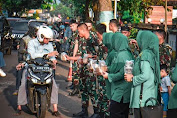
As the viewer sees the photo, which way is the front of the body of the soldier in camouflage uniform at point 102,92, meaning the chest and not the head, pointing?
to the viewer's left

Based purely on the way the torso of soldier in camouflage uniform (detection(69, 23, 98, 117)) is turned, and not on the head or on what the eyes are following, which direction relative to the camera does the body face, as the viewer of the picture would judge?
to the viewer's left

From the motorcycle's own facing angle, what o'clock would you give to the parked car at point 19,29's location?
The parked car is roughly at 6 o'clock from the motorcycle.

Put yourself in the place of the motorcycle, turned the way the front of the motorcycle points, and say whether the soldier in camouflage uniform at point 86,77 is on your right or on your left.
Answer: on your left

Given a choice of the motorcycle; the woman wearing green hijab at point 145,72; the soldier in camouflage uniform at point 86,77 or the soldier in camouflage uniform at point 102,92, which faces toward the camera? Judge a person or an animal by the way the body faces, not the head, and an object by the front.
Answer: the motorcycle

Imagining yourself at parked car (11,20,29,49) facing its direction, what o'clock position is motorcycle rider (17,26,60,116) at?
The motorcycle rider is roughly at 12 o'clock from the parked car.

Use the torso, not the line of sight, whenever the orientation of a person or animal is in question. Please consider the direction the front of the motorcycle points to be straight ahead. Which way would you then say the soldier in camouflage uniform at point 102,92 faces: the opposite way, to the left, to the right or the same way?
to the right

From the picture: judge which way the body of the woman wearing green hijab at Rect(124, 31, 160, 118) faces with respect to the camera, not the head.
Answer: to the viewer's left

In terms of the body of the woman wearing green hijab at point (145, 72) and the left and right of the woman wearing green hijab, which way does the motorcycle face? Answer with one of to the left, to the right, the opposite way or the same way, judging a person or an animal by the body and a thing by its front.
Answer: to the left

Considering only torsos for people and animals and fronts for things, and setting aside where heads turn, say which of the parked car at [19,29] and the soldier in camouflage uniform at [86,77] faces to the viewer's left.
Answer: the soldier in camouflage uniform

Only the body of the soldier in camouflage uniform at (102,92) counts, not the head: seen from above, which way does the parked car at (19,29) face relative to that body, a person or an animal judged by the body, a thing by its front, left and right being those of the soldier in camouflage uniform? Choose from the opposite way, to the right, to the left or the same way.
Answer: to the left
